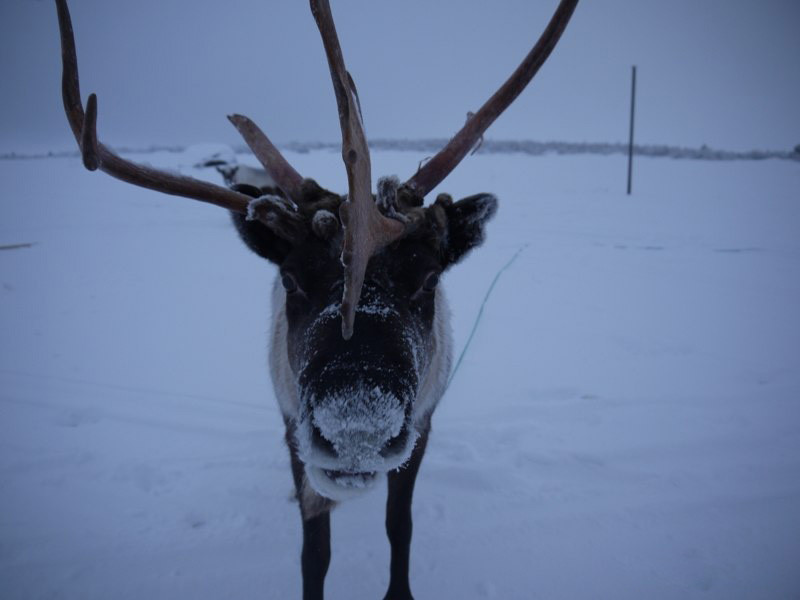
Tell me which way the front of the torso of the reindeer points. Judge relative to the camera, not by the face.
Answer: toward the camera
